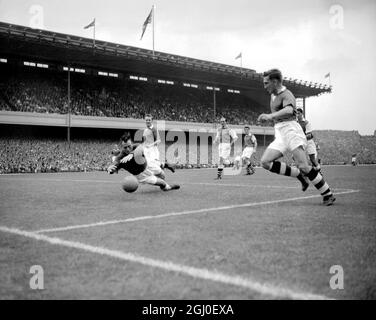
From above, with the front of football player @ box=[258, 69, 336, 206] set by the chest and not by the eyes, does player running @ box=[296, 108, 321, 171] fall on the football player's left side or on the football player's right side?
on the football player's right side

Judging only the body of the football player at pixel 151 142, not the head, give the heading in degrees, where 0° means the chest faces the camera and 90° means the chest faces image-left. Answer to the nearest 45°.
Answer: approximately 45°

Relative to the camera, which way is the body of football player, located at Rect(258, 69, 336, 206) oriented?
to the viewer's left

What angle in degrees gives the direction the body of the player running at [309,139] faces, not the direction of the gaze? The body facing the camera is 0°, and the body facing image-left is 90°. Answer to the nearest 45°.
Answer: approximately 45°

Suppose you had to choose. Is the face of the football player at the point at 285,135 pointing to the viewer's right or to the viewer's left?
to the viewer's left
